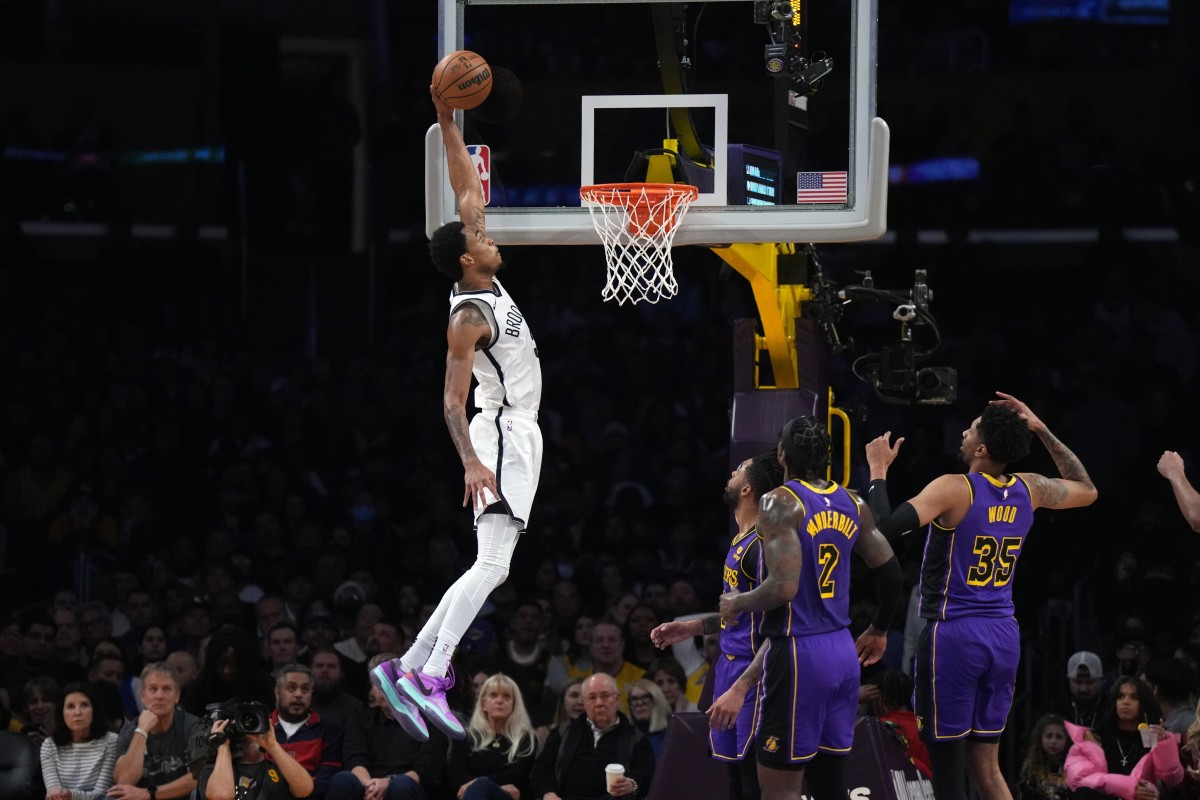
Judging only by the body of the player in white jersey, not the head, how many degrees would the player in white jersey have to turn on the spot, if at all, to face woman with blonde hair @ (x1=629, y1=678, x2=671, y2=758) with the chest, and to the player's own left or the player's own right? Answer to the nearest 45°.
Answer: approximately 90° to the player's own left

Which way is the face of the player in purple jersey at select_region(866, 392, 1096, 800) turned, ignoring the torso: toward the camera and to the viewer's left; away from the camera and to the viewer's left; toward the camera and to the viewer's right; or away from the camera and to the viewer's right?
away from the camera and to the viewer's left

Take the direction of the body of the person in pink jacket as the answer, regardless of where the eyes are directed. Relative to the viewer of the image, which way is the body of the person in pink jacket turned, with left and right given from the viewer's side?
facing the viewer

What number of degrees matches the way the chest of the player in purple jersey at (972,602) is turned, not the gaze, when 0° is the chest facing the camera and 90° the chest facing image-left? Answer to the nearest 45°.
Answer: approximately 135°

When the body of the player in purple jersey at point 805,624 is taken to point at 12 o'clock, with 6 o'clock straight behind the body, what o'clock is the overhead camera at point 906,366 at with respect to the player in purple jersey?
The overhead camera is roughly at 2 o'clock from the player in purple jersey.

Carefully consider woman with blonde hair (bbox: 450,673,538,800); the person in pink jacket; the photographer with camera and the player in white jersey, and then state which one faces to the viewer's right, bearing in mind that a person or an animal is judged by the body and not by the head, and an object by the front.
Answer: the player in white jersey

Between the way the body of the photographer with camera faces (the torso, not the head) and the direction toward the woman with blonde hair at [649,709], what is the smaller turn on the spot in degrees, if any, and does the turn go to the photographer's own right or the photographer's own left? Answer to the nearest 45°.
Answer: approximately 90° to the photographer's own left

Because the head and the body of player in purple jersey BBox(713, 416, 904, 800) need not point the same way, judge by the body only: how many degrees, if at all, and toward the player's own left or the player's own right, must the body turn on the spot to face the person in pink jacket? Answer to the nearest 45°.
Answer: approximately 90° to the player's own right

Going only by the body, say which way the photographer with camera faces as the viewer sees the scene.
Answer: toward the camera

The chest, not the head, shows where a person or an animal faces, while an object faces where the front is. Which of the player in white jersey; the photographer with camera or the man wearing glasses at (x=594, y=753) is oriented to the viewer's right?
the player in white jersey

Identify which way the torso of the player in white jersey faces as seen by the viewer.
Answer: to the viewer's right

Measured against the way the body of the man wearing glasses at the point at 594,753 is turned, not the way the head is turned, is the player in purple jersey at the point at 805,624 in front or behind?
in front

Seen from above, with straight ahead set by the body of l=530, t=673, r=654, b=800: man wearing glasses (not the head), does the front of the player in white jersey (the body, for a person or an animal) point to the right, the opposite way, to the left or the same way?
to the left

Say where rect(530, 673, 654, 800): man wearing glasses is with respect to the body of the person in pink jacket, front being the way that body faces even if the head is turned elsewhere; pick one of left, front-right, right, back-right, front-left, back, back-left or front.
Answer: right

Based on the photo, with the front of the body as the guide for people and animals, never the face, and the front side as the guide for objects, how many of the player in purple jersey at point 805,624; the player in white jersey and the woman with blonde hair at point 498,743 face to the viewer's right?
1

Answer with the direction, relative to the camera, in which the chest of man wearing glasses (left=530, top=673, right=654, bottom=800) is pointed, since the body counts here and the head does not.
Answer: toward the camera

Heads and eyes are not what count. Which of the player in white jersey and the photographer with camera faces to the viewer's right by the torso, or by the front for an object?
the player in white jersey
